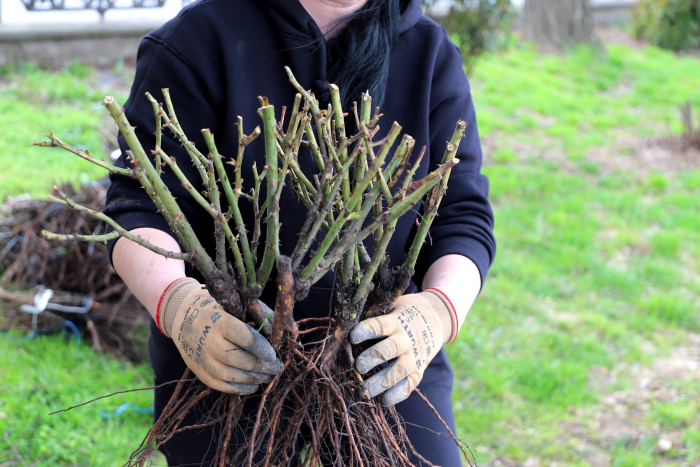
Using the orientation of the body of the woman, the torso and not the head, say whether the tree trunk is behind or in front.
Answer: behind

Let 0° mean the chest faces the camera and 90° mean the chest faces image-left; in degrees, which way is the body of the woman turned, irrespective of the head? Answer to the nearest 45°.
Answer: approximately 0°

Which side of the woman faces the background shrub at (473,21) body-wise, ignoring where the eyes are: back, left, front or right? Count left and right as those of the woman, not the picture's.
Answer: back
